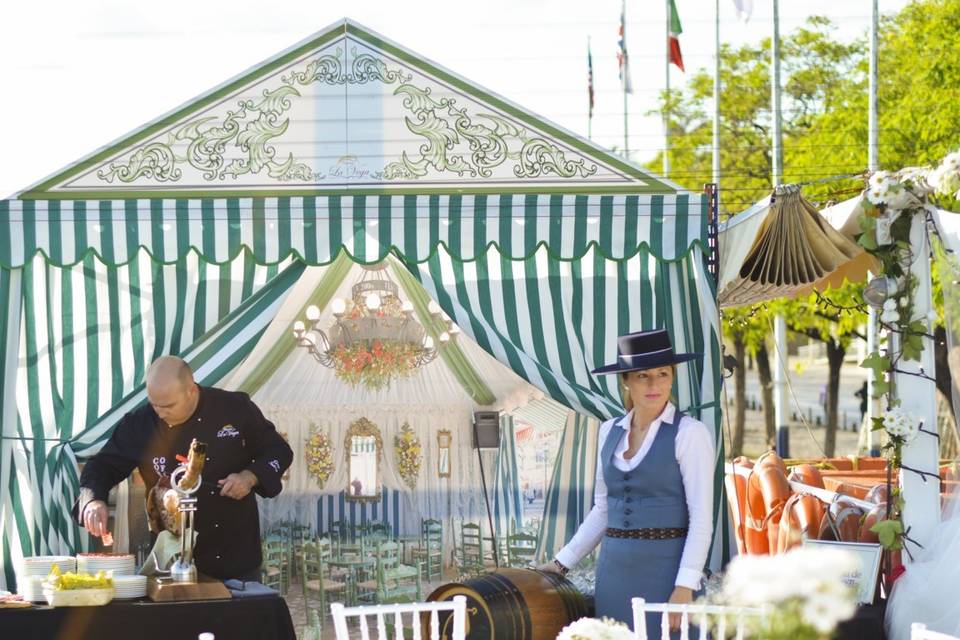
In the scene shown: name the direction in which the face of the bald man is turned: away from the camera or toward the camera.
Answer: toward the camera

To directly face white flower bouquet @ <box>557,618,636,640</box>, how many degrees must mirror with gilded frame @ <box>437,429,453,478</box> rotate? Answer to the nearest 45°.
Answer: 0° — it already faces it

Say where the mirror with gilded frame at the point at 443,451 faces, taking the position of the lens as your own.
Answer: facing the viewer

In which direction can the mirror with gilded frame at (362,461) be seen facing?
toward the camera

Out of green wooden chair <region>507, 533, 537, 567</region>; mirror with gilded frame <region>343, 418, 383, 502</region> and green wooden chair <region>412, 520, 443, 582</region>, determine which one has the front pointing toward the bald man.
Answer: the mirror with gilded frame

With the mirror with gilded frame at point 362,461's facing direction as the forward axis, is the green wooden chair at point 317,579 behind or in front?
in front
